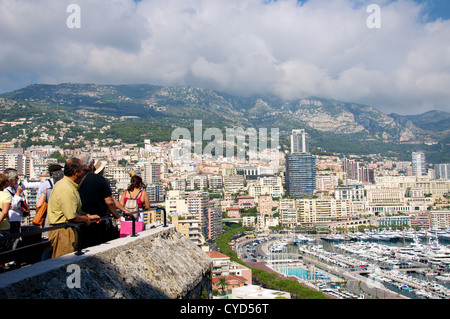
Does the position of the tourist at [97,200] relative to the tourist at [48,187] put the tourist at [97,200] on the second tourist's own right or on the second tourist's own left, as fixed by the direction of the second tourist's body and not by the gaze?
on the second tourist's own right

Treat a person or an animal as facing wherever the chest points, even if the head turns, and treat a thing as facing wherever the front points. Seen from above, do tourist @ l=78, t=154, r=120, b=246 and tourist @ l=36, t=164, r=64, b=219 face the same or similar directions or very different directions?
same or similar directions

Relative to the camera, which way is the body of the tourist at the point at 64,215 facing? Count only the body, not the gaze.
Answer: to the viewer's right

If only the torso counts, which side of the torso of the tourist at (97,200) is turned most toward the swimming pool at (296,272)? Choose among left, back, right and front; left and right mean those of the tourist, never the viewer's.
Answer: front

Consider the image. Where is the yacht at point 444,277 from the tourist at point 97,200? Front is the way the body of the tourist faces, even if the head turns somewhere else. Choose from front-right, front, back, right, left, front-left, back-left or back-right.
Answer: front

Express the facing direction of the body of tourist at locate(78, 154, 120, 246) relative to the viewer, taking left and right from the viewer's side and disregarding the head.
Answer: facing away from the viewer and to the right of the viewer

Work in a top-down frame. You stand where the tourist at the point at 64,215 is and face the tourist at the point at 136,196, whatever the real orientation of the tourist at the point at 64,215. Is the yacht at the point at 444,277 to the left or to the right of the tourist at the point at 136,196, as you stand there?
right

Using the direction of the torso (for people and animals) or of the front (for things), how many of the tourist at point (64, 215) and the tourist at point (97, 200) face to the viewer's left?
0

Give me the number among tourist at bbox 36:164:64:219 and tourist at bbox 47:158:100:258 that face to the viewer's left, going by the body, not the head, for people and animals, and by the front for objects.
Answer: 0

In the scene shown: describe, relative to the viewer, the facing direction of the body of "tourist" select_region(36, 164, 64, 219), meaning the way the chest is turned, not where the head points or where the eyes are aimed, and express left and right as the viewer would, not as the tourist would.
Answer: facing away from the viewer and to the right of the viewer

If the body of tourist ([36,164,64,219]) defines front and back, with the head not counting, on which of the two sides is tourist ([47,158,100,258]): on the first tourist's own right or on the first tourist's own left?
on the first tourist's own right
